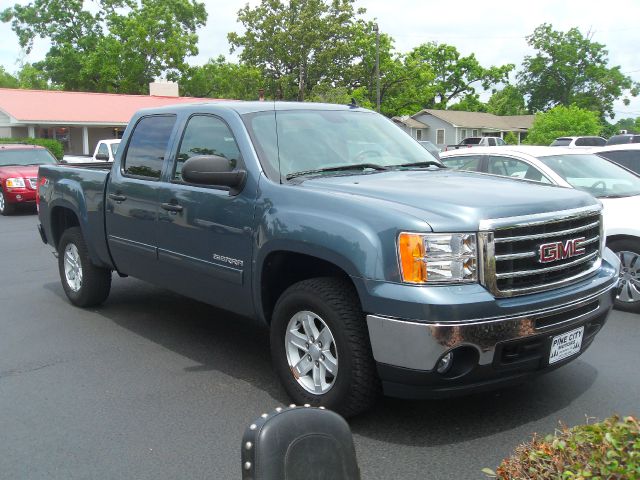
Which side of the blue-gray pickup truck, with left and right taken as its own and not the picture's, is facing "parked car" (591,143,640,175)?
left

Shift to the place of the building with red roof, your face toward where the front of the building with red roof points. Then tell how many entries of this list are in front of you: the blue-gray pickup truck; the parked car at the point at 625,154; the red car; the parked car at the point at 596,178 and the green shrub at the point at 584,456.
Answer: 5

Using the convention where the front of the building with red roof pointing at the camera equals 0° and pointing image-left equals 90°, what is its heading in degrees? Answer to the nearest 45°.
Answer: approximately 0°

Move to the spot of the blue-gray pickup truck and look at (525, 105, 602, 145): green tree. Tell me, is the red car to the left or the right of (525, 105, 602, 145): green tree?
left

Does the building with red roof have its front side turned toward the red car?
yes

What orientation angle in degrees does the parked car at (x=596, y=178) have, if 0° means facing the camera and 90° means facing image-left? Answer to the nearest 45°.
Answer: approximately 315°

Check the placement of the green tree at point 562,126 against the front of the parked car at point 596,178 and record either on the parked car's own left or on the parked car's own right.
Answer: on the parked car's own left

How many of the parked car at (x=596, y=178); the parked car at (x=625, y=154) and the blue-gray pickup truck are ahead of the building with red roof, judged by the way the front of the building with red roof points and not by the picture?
3

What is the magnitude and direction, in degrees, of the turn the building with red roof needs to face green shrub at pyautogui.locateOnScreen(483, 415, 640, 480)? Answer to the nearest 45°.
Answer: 0° — it already faces it

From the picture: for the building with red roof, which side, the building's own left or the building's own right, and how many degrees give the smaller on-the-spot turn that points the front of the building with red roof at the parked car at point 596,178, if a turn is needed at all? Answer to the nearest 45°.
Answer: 0° — it already faces it

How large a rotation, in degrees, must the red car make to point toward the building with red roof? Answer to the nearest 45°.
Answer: approximately 135° to its left

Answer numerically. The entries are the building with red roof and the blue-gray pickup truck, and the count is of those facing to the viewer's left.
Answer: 0
